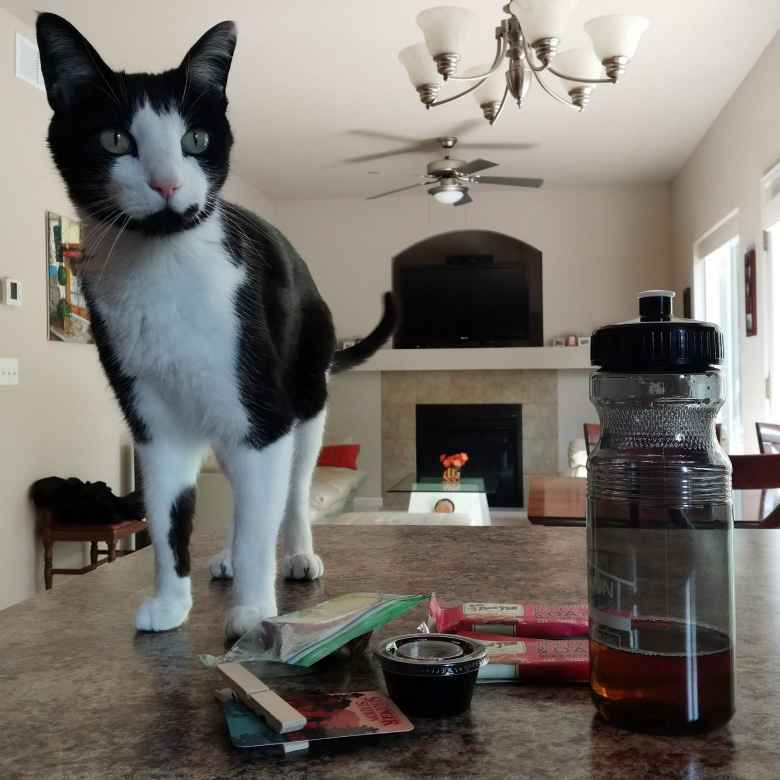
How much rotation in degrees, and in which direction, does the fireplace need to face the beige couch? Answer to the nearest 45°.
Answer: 0° — it already faces it

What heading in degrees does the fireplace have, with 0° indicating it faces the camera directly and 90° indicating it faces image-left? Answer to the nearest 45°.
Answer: approximately 0°

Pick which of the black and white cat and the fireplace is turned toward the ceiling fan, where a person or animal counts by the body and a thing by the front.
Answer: the fireplace

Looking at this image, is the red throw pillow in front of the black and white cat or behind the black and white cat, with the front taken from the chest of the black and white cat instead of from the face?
behind

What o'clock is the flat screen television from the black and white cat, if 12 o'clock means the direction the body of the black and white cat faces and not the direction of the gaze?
The flat screen television is roughly at 5 o'clock from the black and white cat.

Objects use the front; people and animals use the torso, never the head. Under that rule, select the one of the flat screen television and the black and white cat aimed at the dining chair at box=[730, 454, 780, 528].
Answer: the flat screen television

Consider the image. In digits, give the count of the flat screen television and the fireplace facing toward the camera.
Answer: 2

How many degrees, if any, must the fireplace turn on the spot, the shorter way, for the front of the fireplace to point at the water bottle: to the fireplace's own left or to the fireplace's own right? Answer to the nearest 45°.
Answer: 0° — it already faces it

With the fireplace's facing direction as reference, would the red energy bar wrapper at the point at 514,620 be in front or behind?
in front

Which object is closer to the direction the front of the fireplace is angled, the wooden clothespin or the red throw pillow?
the wooden clothespin

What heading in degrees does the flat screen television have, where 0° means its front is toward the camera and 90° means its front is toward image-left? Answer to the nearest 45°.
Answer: approximately 0°

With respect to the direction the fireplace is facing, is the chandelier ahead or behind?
ahead

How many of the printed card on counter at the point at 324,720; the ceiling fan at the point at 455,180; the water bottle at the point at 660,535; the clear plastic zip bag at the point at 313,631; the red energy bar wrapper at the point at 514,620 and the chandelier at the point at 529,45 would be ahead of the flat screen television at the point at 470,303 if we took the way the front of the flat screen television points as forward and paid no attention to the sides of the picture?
6

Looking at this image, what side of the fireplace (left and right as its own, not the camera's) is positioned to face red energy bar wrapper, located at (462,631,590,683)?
front

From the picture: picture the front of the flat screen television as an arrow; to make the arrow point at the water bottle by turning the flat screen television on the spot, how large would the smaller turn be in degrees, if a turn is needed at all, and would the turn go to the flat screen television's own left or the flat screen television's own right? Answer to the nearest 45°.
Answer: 0° — it already faces it
